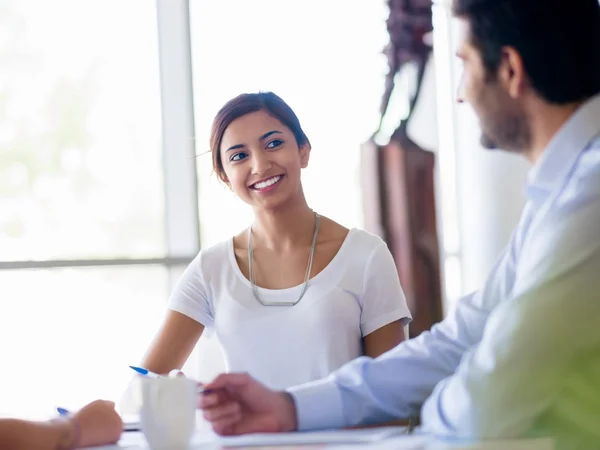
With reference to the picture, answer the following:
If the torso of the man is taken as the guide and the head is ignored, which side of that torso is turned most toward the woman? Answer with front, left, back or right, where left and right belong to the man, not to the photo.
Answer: front

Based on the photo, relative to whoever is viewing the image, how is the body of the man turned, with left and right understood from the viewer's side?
facing away from the viewer and to the left of the viewer

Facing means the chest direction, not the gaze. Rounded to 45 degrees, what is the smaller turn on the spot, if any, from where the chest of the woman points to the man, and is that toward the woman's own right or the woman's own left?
0° — they already face them

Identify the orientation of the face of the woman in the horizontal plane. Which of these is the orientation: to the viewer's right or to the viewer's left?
to the viewer's right

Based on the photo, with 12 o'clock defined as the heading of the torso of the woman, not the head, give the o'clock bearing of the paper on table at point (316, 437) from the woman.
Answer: The paper on table is roughly at 12 o'clock from the woman.

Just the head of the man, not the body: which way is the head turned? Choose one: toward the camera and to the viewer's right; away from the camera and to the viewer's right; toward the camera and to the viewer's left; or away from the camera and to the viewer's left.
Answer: away from the camera and to the viewer's left

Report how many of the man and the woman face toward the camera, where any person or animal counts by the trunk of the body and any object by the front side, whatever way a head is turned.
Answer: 1
